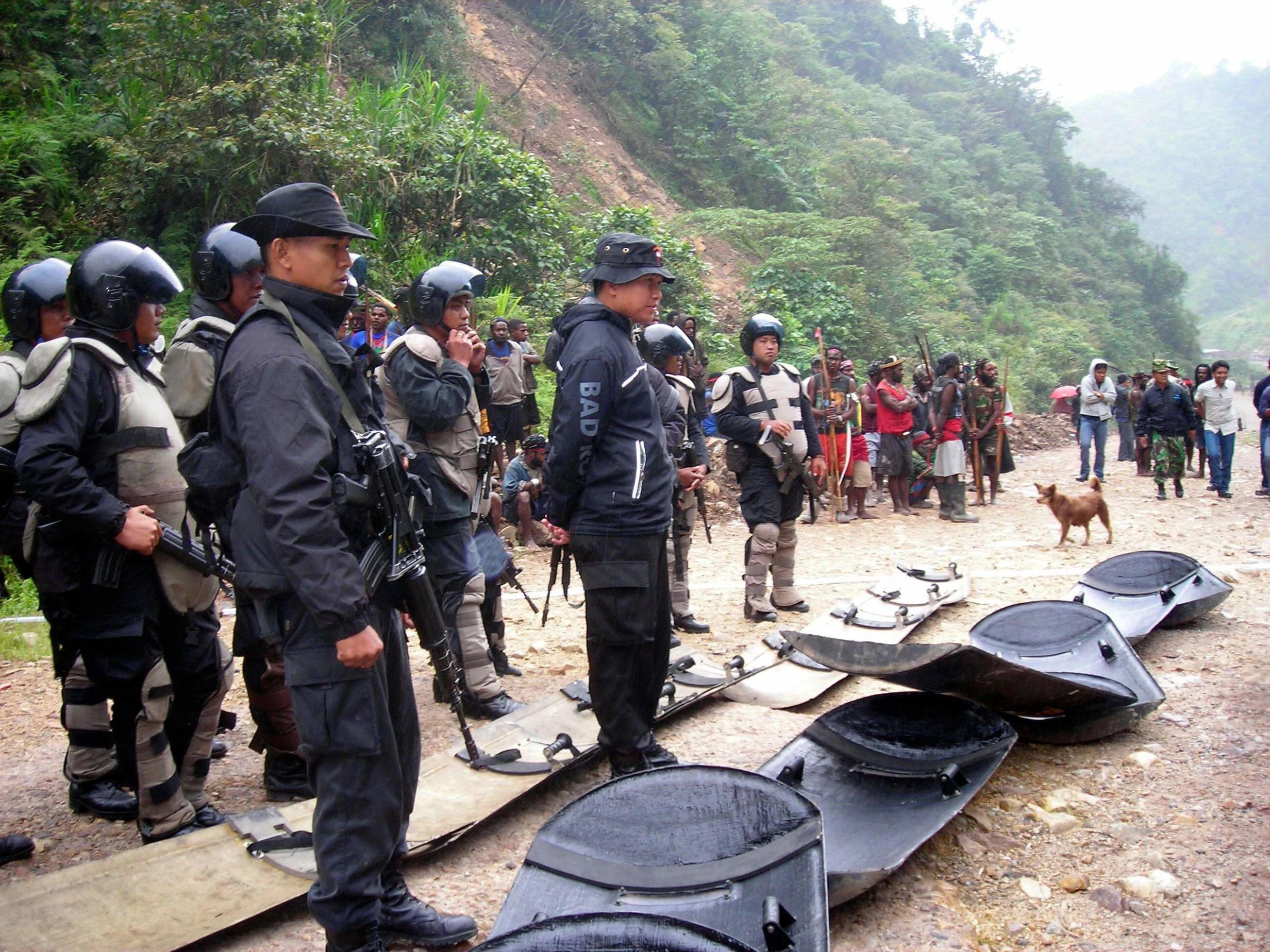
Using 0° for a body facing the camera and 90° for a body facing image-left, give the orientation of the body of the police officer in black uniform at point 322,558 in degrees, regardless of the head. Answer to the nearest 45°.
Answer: approximately 270°

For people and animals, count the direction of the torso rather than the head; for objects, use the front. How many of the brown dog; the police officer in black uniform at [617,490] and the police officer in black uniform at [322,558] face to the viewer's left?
1

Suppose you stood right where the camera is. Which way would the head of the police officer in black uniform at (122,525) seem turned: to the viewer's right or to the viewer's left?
to the viewer's right

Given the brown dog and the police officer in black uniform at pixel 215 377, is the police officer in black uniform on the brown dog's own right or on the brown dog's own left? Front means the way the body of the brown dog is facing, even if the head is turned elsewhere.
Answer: on the brown dog's own left

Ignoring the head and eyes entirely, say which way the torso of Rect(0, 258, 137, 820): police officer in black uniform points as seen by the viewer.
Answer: to the viewer's right

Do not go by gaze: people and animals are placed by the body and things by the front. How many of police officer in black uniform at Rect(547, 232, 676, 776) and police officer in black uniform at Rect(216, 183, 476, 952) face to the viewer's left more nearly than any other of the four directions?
0

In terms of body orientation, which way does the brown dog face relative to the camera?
to the viewer's left

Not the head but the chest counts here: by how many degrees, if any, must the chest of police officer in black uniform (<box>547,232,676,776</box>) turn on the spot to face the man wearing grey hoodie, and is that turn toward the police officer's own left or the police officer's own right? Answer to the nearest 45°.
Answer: approximately 45° to the police officer's own left

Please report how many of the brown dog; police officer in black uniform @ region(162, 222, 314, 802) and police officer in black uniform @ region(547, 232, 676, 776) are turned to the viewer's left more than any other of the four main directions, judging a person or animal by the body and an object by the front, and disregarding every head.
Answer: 1

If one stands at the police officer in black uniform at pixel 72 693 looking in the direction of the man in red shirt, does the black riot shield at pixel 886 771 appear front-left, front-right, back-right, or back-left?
front-right

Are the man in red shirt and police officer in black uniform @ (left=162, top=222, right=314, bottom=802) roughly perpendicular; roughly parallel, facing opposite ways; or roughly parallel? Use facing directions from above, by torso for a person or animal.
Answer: roughly perpendicular

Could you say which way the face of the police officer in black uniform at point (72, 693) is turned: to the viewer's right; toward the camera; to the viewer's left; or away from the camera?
to the viewer's right

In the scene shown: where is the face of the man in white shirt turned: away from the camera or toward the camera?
toward the camera

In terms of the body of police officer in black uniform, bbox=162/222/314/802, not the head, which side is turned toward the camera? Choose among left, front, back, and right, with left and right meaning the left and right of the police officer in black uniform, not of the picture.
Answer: right

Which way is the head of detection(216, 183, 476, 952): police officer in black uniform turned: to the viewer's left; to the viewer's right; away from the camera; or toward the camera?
to the viewer's right

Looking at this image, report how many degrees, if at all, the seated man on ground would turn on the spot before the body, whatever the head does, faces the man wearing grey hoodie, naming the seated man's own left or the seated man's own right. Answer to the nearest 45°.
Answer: approximately 90° to the seated man's own left
